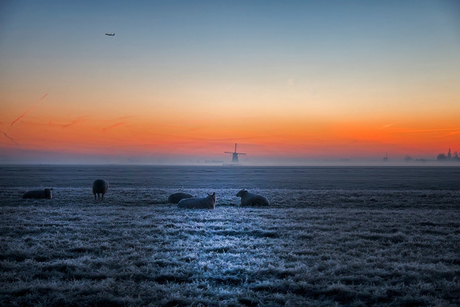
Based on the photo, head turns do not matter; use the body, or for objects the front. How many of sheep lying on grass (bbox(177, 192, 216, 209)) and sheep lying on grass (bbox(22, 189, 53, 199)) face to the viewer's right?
2

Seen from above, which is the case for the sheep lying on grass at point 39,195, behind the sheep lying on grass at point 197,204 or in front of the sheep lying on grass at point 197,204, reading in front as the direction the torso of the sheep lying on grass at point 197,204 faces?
behind

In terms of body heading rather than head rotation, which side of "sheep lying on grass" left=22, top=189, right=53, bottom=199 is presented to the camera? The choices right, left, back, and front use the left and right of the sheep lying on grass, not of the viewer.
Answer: right

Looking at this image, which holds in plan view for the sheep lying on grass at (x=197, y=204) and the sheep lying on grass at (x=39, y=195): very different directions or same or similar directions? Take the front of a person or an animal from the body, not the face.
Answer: same or similar directions

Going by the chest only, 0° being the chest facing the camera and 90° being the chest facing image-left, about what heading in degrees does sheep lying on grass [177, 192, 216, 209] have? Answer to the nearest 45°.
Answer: approximately 270°

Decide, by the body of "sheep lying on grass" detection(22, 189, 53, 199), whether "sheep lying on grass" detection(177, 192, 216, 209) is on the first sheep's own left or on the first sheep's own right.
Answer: on the first sheep's own right
